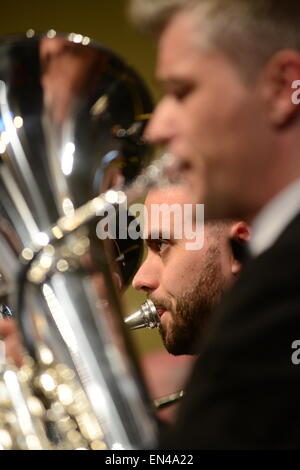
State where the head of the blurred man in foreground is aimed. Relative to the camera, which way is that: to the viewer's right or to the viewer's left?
to the viewer's left

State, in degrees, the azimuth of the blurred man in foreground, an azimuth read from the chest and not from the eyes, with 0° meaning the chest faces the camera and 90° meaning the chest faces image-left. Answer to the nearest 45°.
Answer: approximately 90°
